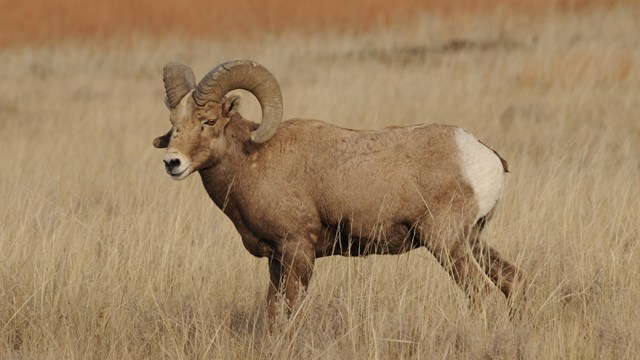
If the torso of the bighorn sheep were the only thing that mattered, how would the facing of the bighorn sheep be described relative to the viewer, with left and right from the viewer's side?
facing to the left of the viewer
